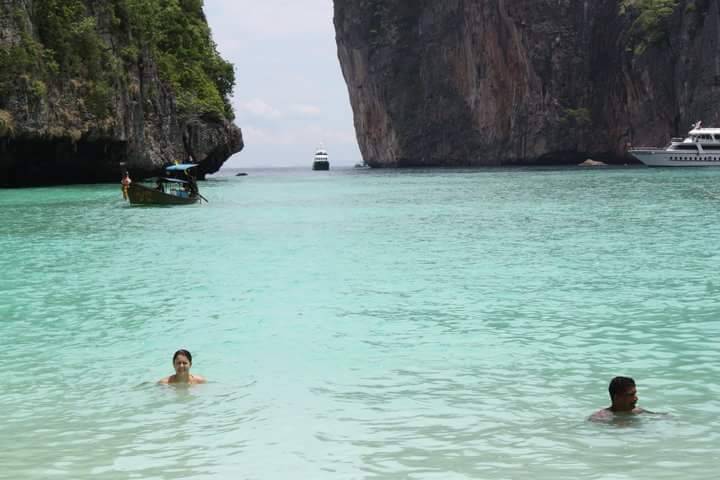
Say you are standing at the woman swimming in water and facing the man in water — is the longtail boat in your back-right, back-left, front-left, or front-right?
back-left

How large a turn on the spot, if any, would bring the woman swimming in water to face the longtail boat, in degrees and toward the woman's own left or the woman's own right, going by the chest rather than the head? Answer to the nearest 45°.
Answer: approximately 180°

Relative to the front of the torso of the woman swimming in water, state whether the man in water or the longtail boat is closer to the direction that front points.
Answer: the man in water

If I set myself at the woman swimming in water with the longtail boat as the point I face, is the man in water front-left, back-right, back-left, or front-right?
back-right

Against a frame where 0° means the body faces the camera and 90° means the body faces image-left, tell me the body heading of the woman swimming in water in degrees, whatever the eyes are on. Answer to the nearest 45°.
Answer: approximately 0°

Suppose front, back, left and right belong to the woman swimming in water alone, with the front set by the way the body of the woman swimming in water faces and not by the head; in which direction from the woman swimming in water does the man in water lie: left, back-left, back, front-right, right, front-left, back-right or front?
front-left
